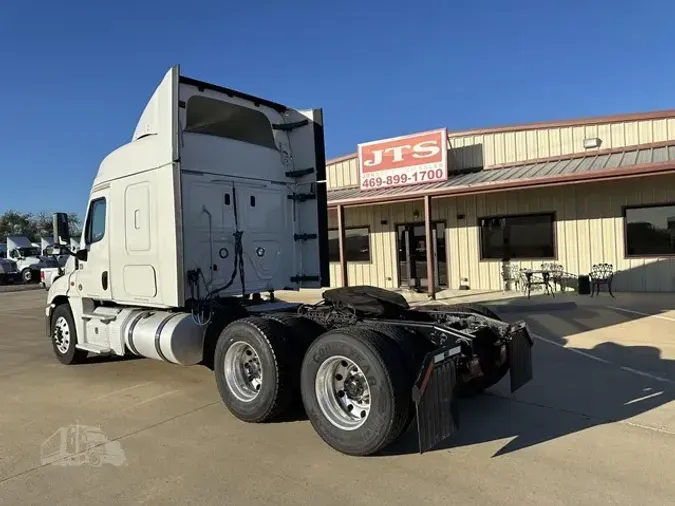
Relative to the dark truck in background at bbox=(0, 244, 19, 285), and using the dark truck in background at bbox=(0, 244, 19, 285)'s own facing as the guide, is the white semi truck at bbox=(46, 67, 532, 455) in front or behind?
in front

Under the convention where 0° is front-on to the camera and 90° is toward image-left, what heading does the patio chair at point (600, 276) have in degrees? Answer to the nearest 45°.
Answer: approximately 0°

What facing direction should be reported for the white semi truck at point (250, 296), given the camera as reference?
facing away from the viewer and to the left of the viewer

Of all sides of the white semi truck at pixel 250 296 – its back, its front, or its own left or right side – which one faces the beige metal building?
right

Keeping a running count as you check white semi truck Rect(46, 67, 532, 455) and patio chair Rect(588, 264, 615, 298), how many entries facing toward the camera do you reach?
1

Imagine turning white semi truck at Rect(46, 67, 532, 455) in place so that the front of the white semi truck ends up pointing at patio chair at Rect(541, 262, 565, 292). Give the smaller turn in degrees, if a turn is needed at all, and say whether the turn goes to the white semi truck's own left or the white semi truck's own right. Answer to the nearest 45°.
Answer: approximately 90° to the white semi truck's own right
